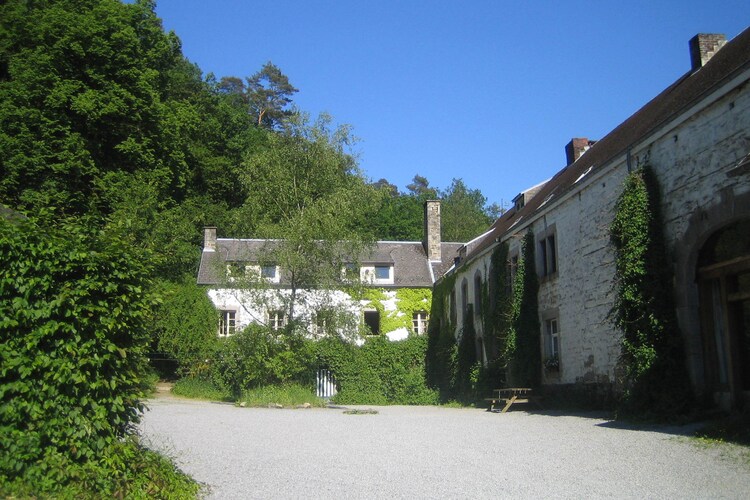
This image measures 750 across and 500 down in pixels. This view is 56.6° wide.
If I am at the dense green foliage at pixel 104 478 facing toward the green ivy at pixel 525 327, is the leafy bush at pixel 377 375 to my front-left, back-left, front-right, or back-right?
front-left

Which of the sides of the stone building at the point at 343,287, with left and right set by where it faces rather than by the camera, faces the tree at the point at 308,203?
front

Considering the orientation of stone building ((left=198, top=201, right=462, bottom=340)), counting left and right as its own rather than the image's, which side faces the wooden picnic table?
front

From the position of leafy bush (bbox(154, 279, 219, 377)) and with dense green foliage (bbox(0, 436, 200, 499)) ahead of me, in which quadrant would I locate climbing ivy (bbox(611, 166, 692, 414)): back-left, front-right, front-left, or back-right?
front-left

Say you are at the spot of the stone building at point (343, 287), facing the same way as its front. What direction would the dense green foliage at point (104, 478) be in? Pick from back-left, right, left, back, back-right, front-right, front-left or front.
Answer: front

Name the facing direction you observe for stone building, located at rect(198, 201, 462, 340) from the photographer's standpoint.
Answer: facing the viewer

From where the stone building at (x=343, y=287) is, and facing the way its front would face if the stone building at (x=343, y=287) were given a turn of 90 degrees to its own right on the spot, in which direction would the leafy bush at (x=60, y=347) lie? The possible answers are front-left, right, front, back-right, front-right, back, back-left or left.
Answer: left
